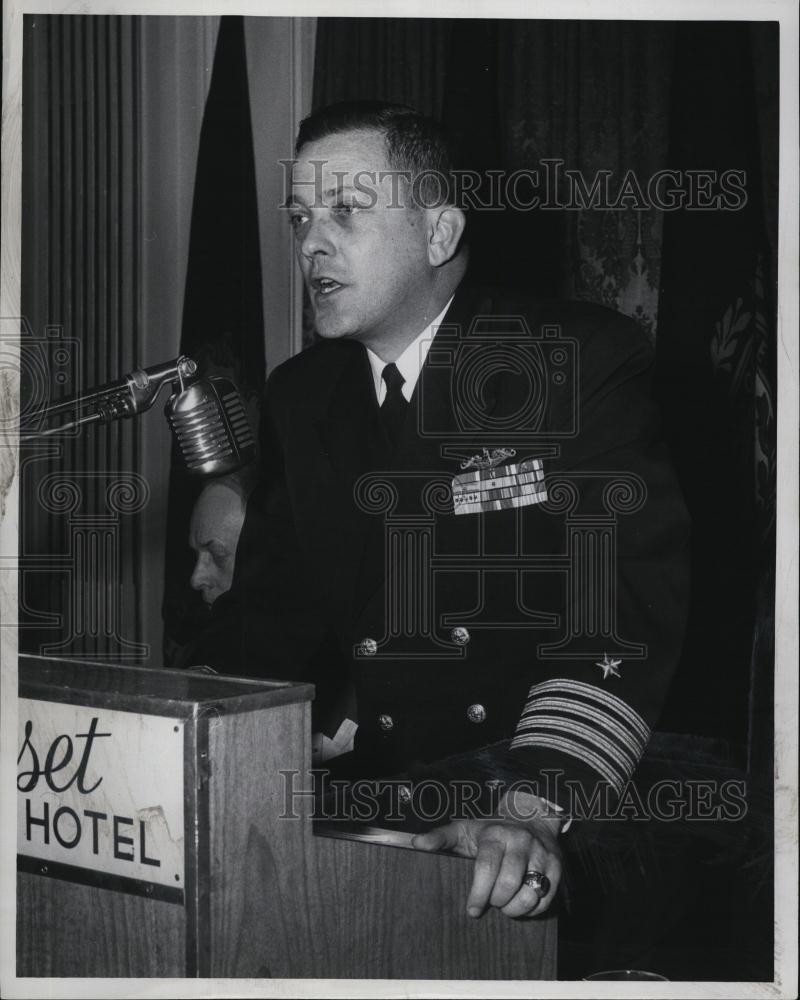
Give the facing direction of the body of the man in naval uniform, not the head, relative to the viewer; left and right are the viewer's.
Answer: facing the viewer and to the left of the viewer

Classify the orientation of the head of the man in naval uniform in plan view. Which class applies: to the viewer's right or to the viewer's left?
to the viewer's left

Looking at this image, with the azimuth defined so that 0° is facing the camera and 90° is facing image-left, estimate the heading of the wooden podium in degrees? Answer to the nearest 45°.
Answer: approximately 45°

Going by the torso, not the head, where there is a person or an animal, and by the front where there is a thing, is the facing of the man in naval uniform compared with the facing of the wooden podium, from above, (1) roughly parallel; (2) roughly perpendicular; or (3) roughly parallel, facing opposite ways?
roughly parallel

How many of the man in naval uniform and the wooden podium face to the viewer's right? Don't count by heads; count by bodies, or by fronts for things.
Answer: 0
